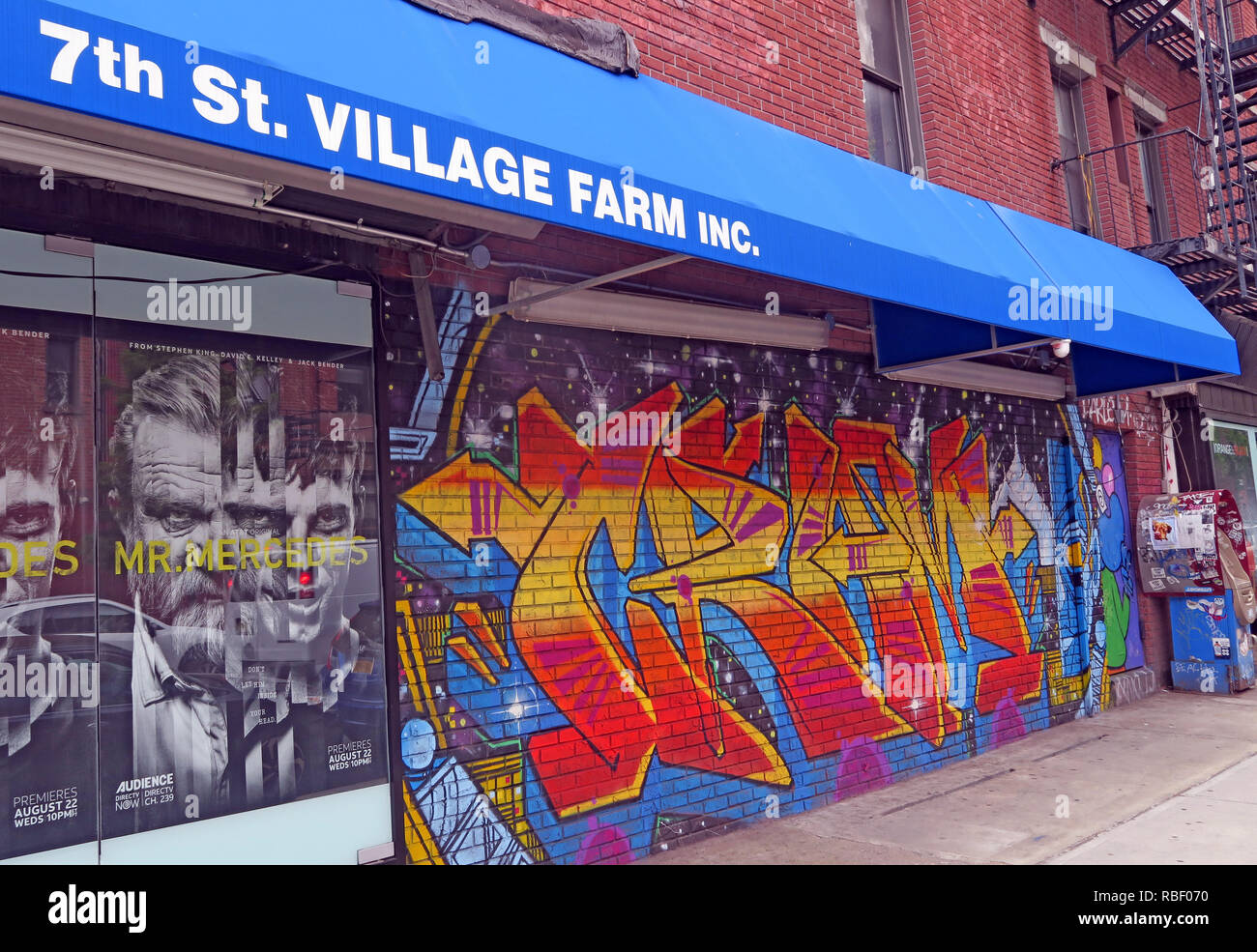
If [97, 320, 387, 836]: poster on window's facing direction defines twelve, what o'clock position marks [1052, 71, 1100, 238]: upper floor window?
The upper floor window is roughly at 10 o'clock from the poster on window.

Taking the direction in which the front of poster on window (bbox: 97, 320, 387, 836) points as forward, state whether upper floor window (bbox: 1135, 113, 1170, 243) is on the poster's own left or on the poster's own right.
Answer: on the poster's own left

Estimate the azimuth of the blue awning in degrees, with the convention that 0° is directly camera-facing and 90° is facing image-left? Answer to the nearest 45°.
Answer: approximately 315°

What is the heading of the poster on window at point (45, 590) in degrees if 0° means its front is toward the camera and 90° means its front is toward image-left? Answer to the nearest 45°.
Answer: approximately 315°

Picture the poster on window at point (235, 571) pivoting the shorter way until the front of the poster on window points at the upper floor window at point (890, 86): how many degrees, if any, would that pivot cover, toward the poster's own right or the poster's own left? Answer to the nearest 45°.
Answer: approximately 45° to the poster's own left

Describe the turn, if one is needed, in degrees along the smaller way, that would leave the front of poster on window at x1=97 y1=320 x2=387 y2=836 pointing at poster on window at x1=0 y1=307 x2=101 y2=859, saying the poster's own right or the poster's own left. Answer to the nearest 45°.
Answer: approximately 135° to the poster's own right

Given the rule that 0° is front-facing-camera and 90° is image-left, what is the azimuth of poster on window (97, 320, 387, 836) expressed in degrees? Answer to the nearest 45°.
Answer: approximately 315°

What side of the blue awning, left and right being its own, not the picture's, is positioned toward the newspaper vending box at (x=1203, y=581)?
left
